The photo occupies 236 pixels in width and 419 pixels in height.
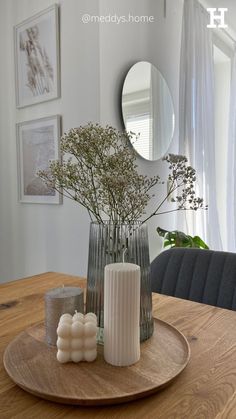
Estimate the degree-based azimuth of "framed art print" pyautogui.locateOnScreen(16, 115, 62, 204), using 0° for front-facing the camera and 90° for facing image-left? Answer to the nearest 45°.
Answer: approximately 45°

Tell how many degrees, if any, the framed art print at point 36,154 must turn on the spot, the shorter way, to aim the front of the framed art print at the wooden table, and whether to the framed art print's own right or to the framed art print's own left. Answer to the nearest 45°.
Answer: approximately 45° to the framed art print's own left

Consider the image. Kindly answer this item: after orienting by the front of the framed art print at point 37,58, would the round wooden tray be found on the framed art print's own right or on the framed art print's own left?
on the framed art print's own left

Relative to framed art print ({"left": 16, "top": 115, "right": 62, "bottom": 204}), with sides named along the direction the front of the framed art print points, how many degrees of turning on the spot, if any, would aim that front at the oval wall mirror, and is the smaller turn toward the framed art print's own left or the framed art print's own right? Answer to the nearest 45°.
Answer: approximately 135° to the framed art print's own left

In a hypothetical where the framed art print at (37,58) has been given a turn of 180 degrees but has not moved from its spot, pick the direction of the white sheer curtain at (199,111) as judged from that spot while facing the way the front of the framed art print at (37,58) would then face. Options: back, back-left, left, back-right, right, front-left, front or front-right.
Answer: front-right

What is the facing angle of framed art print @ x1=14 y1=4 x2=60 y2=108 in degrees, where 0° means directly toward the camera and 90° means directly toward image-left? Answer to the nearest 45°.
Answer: approximately 45°

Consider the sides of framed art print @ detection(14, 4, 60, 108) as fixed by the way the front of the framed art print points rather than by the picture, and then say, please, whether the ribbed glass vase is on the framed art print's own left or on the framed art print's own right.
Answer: on the framed art print's own left
